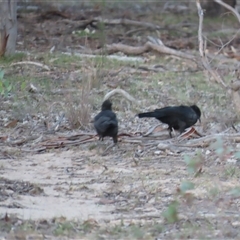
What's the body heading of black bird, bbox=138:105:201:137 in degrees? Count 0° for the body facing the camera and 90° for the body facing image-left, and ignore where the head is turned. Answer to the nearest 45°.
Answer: approximately 270°

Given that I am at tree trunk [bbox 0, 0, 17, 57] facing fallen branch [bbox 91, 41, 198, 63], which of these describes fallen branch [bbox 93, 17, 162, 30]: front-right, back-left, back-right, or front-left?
front-left

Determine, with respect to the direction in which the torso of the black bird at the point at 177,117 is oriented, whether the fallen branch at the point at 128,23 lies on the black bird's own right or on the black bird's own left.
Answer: on the black bird's own left

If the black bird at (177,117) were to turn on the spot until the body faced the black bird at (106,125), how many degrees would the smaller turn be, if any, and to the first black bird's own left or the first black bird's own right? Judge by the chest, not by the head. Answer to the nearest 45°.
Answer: approximately 135° to the first black bird's own right

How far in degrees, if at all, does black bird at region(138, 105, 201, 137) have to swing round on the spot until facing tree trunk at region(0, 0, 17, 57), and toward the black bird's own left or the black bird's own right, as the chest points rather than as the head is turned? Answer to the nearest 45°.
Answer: approximately 135° to the black bird's own left

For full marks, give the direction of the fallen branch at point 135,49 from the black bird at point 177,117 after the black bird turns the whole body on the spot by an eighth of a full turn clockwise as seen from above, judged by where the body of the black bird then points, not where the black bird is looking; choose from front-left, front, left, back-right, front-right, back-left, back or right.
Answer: back-left
